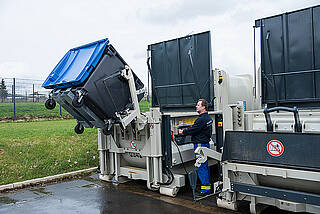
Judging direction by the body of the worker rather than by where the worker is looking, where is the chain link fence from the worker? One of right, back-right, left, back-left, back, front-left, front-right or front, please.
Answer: front-right

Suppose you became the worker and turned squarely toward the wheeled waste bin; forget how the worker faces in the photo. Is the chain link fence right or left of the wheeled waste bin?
right

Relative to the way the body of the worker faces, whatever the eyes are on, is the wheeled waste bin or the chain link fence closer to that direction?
the wheeled waste bin

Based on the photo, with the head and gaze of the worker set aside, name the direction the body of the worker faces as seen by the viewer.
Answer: to the viewer's left

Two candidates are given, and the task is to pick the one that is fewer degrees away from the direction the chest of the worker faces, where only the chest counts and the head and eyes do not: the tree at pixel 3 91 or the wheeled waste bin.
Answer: the wheeled waste bin

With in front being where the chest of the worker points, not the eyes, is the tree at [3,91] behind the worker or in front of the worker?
in front

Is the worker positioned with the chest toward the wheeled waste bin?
yes
